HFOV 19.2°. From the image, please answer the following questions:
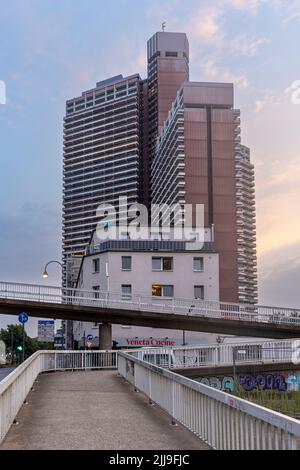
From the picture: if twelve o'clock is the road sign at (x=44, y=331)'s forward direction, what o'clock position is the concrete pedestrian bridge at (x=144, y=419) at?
The concrete pedestrian bridge is roughly at 12 o'clock from the road sign.

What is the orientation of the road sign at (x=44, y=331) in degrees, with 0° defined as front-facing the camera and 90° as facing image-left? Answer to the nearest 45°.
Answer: approximately 0°

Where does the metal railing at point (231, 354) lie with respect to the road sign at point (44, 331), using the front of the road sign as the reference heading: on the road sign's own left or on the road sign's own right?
on the road sign's own left
